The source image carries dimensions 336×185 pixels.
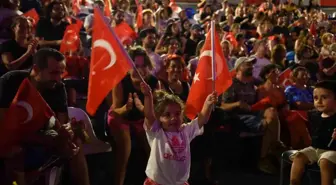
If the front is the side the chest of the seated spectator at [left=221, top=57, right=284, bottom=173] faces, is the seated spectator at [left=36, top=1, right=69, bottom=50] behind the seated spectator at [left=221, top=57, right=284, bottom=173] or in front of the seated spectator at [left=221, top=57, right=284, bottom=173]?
behind

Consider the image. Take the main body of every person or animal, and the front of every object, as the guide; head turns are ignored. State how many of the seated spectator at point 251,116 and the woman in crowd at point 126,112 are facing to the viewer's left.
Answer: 0

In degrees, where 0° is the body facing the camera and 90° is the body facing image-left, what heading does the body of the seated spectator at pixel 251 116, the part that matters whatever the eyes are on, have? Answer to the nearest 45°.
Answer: approximately 315°

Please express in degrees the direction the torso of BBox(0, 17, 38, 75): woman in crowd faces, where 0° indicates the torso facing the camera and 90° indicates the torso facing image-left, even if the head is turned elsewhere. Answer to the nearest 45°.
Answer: approximately 315°

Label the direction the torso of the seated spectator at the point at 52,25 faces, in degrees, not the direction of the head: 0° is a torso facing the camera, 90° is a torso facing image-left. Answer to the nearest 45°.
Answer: approximately 315°

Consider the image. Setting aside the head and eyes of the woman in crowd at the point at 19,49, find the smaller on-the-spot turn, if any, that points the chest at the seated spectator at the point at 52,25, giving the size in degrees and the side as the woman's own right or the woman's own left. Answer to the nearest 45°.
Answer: approximately 135° to the woman's own left
